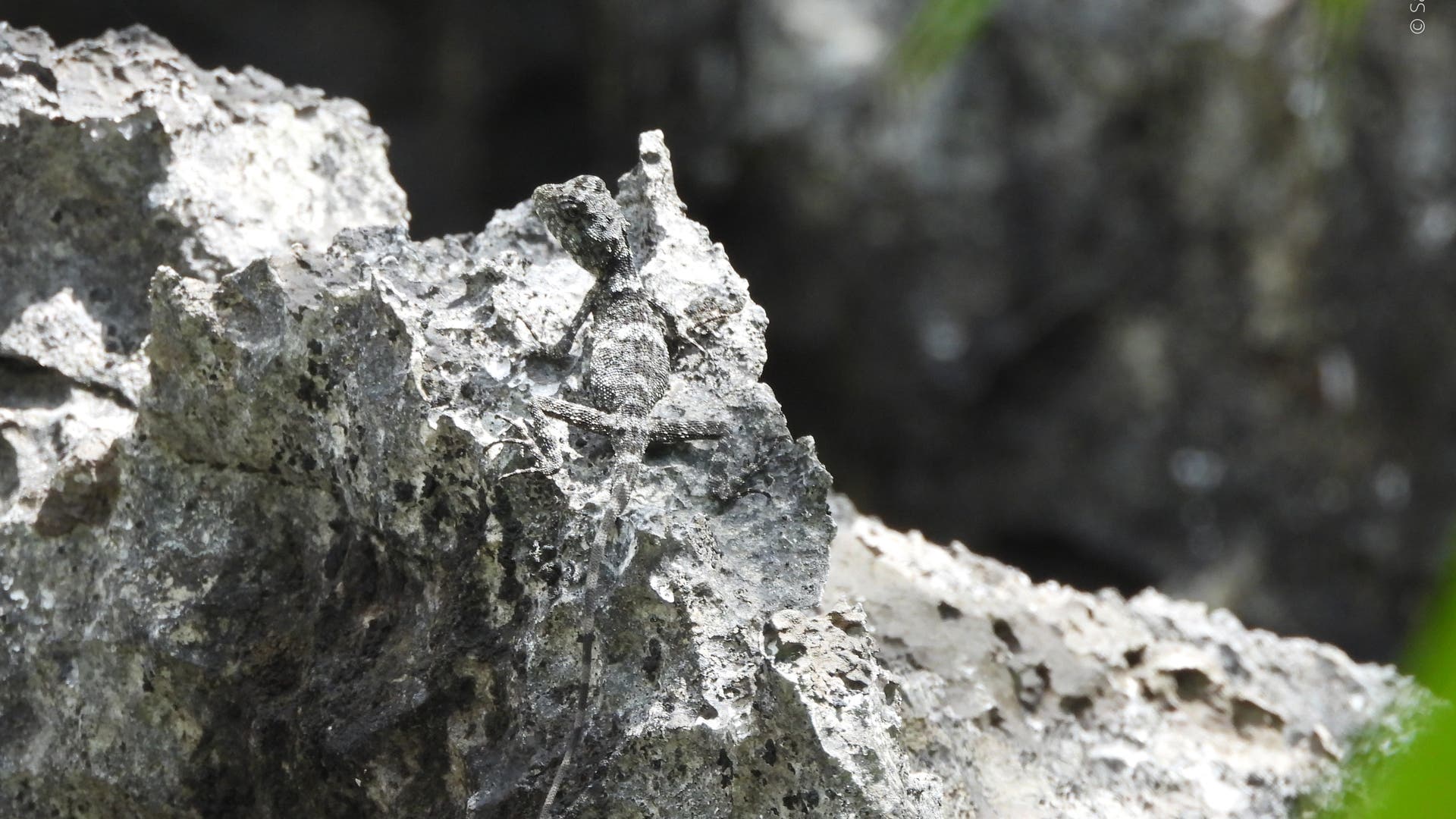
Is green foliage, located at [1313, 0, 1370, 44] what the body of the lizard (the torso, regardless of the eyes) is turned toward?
no

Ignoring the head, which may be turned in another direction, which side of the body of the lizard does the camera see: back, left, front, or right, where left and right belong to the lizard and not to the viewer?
back

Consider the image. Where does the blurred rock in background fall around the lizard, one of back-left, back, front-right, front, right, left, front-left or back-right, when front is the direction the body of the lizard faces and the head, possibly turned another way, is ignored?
front-right

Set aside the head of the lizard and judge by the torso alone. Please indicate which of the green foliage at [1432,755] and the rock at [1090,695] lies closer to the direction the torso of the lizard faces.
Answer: the rock

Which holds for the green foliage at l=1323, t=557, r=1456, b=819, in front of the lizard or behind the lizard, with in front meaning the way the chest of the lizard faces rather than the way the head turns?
behind

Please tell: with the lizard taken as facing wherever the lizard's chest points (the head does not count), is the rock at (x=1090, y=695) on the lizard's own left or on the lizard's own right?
on the lizard's own right

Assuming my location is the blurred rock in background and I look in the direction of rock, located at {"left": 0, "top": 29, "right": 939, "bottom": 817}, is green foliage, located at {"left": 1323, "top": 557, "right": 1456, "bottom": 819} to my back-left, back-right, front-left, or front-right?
front-left
